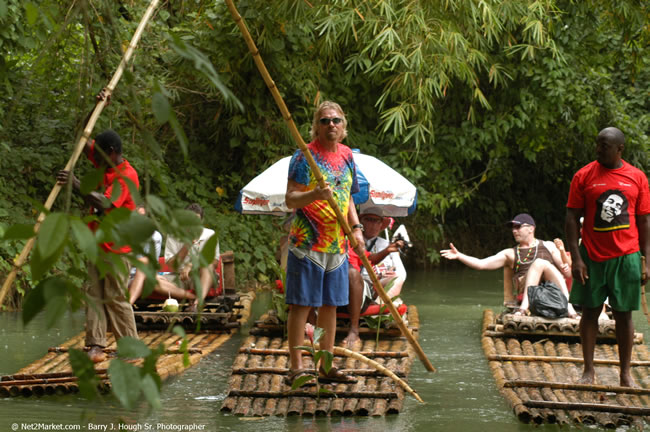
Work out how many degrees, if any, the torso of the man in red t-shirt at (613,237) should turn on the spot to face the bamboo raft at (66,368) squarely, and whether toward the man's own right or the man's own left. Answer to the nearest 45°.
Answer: approximately 90° to the man's own right

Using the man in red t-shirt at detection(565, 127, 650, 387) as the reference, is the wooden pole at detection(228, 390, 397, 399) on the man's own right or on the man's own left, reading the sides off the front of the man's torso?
on the man's own right

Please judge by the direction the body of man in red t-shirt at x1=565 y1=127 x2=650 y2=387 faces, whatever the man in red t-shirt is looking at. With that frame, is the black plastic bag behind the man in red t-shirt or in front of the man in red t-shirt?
behind

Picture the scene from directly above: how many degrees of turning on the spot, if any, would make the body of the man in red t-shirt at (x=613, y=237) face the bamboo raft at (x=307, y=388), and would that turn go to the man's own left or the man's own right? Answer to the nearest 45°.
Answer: approximately 45° to the man's own right

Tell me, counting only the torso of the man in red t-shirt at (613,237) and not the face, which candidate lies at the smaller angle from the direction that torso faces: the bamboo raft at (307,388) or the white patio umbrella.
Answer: the bamboo raft

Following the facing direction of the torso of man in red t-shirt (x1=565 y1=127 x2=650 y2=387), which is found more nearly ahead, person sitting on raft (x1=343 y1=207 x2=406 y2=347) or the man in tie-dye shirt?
the man in tie-dye shirt

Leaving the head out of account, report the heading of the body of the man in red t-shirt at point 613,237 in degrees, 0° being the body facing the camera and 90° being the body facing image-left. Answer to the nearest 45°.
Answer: approximately 0°
